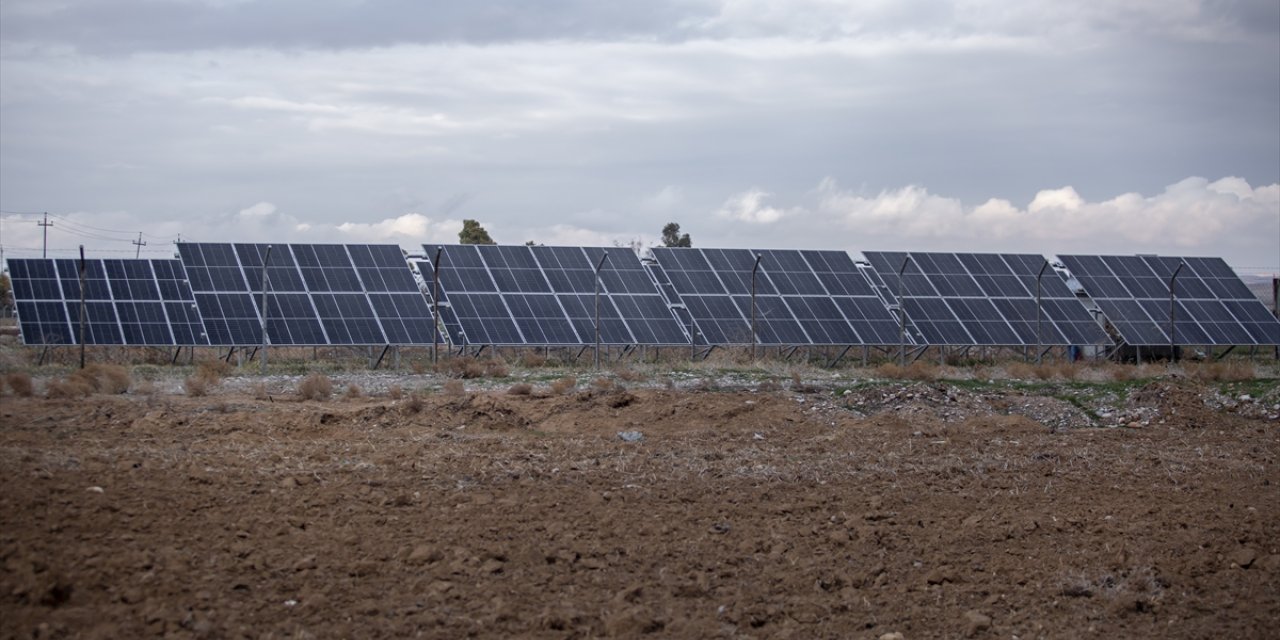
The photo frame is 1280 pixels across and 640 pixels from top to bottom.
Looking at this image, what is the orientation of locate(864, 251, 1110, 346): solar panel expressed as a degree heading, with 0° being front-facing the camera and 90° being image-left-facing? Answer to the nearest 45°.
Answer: approximately 315°

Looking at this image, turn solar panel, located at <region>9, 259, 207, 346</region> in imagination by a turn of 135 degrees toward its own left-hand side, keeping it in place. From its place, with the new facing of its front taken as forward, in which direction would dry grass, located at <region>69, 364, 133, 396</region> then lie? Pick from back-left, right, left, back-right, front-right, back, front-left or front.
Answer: back-right

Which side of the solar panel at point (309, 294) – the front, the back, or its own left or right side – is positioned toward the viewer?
front

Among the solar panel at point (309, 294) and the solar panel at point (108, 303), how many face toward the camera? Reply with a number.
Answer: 2

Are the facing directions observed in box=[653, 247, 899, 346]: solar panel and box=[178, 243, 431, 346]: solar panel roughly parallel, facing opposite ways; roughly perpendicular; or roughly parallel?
roughly parallel

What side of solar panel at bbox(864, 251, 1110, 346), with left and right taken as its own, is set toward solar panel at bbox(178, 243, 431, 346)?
right

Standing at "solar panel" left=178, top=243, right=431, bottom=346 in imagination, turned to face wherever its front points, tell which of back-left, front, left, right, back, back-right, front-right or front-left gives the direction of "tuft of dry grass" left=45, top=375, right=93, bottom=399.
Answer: front

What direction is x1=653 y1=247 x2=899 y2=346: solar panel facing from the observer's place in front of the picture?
facing the viewer and to the right of the viewer

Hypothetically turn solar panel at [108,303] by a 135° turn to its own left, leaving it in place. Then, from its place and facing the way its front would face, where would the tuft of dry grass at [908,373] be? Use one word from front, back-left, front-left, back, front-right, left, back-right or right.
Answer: right

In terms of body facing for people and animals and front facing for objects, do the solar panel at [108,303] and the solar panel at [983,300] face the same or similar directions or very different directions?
same or similar directions

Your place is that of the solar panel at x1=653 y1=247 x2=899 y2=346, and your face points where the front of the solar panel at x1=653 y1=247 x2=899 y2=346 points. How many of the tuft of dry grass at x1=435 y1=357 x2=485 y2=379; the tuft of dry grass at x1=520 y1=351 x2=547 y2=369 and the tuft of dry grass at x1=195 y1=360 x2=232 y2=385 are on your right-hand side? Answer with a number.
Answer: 3

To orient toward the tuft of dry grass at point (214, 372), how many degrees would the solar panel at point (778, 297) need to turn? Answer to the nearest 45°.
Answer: approximately 90° to its right

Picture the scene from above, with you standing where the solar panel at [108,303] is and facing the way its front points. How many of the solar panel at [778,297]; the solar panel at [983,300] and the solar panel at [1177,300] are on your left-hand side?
3

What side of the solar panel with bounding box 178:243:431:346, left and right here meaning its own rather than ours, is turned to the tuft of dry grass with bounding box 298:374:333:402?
front

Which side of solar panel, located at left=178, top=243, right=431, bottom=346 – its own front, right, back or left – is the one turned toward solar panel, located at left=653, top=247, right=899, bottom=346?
left
